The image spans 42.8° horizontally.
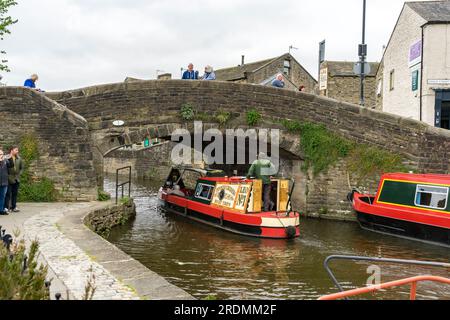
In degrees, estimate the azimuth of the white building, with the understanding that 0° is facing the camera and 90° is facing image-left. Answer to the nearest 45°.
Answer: approximately 0°

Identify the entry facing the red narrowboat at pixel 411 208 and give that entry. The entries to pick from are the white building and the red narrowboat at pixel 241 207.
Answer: the white building

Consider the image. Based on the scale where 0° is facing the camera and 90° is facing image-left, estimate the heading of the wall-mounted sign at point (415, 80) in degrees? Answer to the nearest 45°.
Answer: approximately 45°

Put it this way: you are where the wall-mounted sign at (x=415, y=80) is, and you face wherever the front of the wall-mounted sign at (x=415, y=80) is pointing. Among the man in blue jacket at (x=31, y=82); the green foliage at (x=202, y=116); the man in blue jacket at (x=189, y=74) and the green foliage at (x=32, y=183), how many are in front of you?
4

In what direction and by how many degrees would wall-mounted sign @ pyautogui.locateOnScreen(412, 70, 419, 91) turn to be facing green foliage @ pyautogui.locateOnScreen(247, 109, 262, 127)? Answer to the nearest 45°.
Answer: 0° — it already faces it

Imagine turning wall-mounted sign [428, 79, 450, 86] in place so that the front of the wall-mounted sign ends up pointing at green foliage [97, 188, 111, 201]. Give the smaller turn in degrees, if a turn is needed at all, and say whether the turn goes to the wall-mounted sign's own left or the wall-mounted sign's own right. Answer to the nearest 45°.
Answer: approximately 45° to the wall-mounted sign's own right
